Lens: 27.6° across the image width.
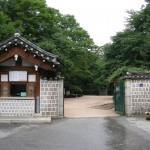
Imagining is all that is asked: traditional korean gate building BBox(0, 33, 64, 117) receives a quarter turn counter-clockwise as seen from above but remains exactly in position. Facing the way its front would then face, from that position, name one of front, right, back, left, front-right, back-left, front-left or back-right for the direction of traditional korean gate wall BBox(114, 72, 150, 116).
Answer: front

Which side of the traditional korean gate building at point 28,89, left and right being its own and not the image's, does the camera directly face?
front
